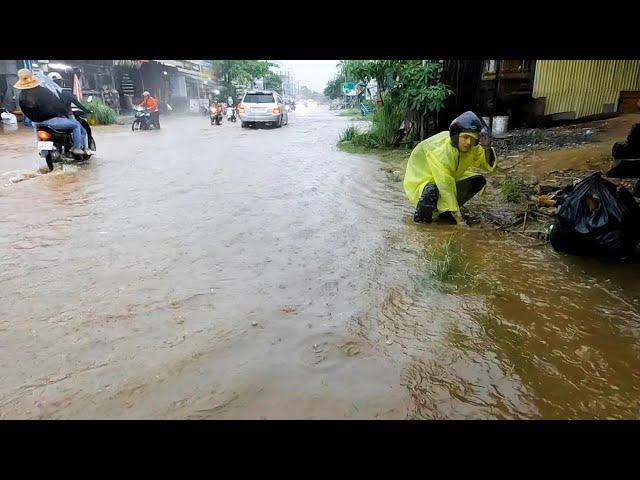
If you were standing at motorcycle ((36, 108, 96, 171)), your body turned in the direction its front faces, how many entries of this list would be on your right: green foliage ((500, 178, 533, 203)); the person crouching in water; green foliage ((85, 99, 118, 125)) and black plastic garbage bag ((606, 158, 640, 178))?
3

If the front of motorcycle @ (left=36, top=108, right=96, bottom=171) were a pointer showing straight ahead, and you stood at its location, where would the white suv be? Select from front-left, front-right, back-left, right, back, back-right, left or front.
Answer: front

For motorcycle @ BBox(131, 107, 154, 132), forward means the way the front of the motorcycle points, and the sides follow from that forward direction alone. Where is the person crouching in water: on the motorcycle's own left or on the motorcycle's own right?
on the motorcycle's own left

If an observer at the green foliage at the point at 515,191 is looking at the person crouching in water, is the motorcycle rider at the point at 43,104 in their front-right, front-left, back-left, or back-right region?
front-right

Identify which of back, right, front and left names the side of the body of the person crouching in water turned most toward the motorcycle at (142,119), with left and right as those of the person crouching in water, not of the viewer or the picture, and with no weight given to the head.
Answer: back

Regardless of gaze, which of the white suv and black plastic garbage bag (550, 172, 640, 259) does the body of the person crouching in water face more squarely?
the black plastic garbage bag

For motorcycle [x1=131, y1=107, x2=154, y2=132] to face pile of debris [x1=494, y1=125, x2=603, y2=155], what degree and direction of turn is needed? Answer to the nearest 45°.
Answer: approximately 90° to its left

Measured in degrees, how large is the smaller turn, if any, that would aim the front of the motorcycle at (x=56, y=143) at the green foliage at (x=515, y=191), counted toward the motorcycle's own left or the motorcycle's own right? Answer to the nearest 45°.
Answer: approximately 90° to the motorcycle's own right

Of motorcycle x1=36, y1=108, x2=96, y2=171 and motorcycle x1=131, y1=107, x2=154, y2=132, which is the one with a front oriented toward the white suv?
motorcycle x1=36, y1=108, x2=96, y2=171

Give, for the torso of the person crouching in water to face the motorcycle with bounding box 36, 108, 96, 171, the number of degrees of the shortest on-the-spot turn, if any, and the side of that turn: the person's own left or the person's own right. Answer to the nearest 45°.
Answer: approximately 135° to the person's own right
